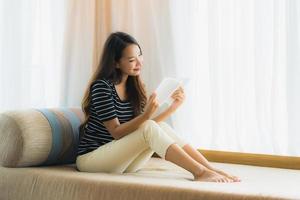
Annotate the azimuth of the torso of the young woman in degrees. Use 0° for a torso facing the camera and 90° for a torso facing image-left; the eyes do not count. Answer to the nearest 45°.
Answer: approximately 315°
